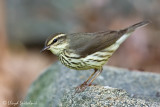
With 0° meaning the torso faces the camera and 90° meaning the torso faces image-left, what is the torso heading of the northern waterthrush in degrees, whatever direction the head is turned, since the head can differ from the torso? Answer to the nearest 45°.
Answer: approximately 90°
